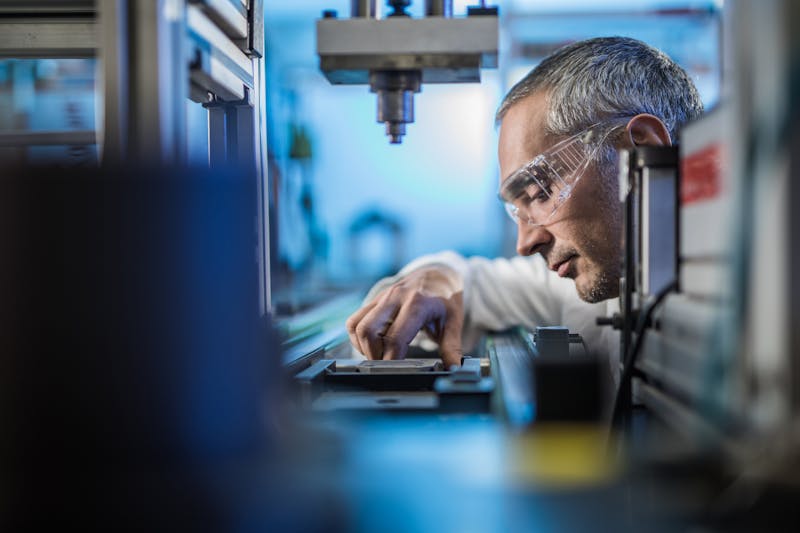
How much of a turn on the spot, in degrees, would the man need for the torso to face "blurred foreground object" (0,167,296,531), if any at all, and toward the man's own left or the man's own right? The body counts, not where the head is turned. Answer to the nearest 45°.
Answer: approximately 90° to the man's own left

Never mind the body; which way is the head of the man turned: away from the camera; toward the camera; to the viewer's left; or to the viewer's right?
to the viewer's left

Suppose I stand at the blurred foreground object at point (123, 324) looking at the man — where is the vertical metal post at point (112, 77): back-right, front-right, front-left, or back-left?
front-left

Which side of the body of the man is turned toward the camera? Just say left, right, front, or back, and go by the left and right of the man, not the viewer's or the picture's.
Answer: left
